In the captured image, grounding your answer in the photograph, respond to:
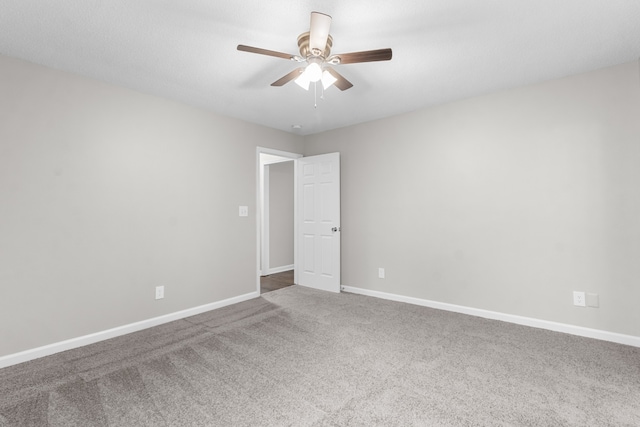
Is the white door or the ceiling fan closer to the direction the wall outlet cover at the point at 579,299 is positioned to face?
the ceiling fan

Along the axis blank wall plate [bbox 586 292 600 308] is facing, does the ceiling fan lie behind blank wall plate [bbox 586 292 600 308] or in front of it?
in front

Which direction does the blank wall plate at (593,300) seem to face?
toward the camera

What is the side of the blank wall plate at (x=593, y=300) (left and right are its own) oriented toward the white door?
right

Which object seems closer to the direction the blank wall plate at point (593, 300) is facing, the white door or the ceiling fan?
the ceiling fan

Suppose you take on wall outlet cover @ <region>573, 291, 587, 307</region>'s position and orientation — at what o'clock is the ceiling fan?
The ceiling fan is roughly at 1 o'clock from the wall outlet cover.

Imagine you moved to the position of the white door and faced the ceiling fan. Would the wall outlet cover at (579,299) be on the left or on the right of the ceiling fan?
left

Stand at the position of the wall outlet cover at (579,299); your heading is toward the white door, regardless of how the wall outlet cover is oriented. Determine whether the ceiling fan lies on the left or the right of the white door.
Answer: left
